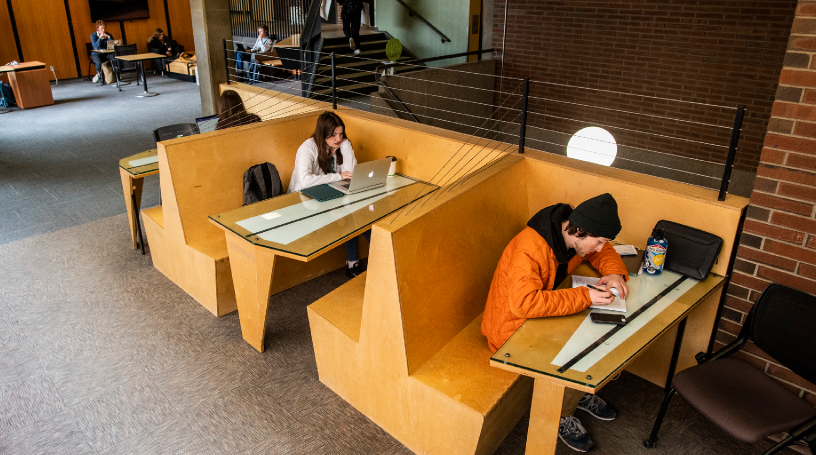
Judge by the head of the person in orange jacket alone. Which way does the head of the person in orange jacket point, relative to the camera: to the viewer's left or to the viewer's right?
to the viewer's right

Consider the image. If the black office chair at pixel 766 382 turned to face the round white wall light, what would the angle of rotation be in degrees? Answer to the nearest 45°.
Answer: approximately 90° to its right

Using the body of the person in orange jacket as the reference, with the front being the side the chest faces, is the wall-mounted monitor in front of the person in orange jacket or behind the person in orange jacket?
behind

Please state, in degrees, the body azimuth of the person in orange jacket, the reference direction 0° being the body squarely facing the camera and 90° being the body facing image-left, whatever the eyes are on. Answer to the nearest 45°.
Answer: approximately 315°

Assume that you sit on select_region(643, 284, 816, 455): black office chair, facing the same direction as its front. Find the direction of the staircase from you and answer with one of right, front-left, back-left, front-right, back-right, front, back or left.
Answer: right

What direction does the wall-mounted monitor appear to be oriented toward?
toward the camera

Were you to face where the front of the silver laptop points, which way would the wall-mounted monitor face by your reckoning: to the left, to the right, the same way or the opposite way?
the opposite way

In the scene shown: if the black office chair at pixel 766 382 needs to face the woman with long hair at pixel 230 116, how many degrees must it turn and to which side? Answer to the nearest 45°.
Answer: approximately 45° to its right

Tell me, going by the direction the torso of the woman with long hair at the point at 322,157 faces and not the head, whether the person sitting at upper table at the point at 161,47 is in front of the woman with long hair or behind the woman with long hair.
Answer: behind

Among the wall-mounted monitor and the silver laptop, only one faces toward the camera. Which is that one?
the wall-mounted monitor

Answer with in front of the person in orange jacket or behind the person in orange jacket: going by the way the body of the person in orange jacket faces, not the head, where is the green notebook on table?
behind

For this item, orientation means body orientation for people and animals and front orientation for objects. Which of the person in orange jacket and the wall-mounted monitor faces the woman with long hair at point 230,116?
the wall-mounted monitor

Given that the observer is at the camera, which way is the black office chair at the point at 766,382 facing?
facing the viewer and to the left of the viewer

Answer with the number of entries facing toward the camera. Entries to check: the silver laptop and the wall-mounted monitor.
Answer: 1

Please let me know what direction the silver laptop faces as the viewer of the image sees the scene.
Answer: facing away from the viewer and to the left of the viewer

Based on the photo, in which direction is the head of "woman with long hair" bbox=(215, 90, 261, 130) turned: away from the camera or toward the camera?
away from the camera
